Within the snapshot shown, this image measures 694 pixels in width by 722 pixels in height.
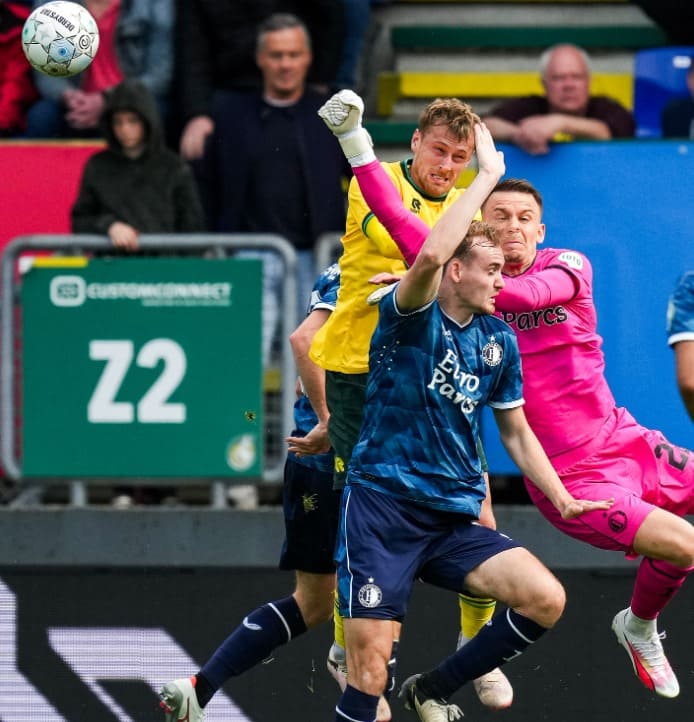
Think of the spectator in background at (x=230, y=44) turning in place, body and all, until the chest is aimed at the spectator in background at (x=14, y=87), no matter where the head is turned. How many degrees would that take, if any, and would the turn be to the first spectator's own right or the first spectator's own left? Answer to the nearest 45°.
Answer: approximately 90° to the first spectator's own right

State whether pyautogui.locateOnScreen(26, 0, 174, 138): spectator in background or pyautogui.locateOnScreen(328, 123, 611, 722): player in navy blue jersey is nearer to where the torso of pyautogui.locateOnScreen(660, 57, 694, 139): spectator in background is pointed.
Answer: the player in navy blue jersey

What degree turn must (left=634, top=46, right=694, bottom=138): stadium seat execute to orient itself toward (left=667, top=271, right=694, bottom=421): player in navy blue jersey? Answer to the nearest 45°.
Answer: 0° — it already faces them

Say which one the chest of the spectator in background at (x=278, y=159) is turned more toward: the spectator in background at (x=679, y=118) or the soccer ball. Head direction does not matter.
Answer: the soccer ball

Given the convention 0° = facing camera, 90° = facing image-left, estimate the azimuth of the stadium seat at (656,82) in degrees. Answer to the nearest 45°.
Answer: approximately 0°

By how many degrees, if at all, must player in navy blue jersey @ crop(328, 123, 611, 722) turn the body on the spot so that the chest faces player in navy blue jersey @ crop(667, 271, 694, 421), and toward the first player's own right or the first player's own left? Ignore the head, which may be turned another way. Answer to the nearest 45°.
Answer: approximately 45° to the first player's own left

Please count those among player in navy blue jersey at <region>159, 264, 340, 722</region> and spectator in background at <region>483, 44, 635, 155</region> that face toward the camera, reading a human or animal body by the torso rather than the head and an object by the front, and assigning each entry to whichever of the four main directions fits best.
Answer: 1

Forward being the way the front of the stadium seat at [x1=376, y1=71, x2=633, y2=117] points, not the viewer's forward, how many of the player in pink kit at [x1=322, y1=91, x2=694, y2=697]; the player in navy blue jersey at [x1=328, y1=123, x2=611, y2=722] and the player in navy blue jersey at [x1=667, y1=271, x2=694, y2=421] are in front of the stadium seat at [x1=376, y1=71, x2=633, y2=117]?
3

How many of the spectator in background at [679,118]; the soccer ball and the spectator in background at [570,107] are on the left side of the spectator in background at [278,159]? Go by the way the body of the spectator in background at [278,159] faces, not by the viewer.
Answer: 2
